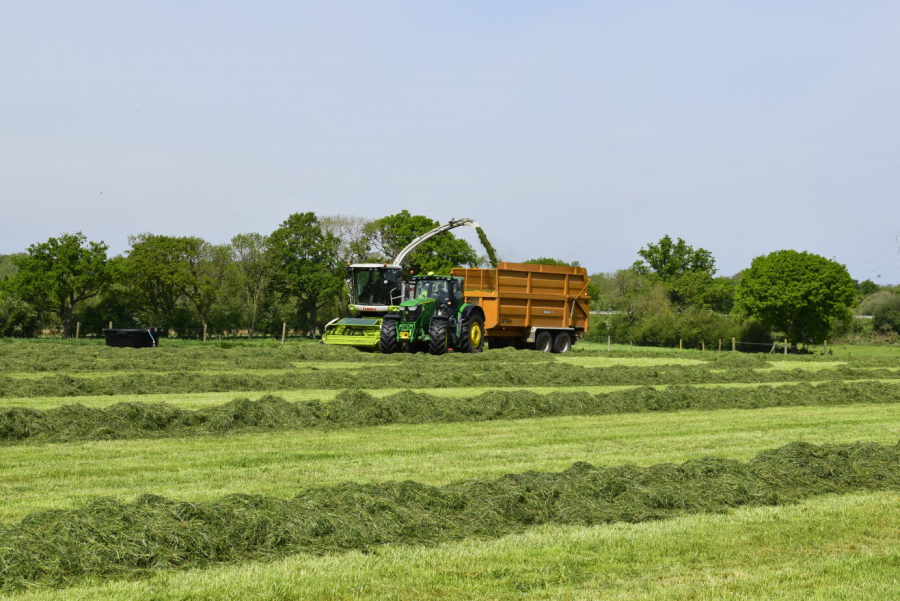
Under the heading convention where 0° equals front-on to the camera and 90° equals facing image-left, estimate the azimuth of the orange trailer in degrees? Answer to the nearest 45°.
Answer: approximately 45°

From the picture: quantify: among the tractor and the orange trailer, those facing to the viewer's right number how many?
0

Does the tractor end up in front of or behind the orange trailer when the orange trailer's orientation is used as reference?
in front

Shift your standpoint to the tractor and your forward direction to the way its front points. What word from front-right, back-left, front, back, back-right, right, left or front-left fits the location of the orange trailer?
back

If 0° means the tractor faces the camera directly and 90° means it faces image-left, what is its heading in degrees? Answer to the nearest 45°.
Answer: approximately 45°
